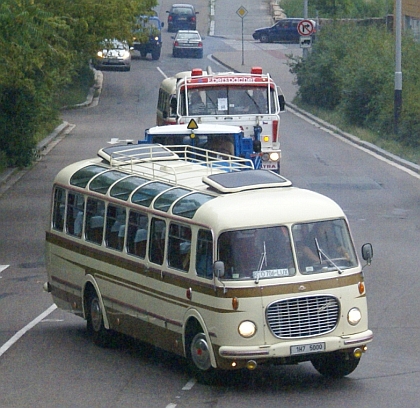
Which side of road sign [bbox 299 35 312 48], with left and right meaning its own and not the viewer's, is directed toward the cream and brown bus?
front

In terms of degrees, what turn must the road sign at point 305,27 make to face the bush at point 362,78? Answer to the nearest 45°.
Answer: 0° — it already faces it

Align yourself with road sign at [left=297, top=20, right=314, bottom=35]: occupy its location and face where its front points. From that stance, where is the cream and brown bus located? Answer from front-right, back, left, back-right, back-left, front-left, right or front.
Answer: front

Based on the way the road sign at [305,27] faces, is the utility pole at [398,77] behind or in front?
in front

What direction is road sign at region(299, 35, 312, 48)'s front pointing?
toward the camera

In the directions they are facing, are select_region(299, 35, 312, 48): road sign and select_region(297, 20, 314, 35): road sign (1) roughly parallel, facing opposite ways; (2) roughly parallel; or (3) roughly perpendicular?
roughly parallel

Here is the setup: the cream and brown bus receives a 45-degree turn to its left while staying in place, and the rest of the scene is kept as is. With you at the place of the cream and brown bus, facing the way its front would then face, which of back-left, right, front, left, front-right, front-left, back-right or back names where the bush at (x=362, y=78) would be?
left

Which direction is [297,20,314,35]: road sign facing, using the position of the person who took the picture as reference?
facing the viewer

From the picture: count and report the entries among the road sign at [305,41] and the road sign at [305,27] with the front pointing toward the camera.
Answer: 2
